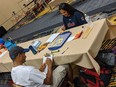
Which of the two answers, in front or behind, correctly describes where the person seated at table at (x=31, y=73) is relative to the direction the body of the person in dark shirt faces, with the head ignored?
in front

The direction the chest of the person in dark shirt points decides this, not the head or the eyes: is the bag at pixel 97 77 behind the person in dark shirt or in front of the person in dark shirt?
in front

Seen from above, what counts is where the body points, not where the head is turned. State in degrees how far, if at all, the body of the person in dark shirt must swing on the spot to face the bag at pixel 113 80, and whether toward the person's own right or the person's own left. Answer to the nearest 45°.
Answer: approximately 45° to the person's own left

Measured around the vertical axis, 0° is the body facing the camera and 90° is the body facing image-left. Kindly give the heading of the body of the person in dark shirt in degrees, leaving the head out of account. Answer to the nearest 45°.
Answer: approximately 45°

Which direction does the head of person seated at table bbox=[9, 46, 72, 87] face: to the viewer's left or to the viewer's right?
to the viewer's right
